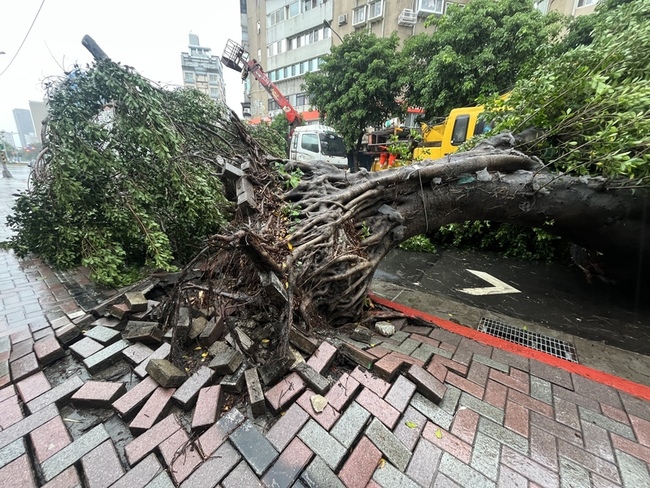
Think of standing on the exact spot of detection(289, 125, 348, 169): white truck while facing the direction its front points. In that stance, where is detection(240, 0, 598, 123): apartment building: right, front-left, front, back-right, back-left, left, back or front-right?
back-left

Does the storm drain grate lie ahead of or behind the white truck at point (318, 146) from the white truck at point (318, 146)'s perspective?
ahead

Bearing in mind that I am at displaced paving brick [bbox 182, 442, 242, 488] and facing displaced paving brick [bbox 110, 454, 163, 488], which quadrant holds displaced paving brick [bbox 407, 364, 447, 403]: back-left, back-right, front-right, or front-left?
back-right

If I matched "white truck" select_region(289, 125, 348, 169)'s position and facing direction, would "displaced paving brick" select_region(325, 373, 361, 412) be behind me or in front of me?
in front

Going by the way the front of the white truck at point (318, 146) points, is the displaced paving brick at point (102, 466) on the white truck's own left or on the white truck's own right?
on the white truck's own right

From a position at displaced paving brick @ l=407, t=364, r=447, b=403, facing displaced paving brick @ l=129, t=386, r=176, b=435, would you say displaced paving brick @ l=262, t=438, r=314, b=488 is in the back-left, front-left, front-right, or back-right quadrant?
front-left

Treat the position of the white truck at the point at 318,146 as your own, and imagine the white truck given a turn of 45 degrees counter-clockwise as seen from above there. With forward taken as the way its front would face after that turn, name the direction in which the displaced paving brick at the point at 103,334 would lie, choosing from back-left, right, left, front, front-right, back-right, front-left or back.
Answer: right

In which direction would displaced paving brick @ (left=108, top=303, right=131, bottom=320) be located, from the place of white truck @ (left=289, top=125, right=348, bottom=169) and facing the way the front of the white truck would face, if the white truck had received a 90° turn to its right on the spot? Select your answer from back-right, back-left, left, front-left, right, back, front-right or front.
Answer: front-left

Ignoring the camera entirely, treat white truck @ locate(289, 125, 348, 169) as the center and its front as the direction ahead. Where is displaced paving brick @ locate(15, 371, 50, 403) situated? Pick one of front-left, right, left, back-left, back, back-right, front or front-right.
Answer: front-right

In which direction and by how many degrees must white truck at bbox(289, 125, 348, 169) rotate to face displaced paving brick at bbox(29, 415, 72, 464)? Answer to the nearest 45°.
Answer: approximately 45° to its right

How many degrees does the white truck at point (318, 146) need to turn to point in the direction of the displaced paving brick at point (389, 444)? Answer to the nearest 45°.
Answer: approximately 45° to its right

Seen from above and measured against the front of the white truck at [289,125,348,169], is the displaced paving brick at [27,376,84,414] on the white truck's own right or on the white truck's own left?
on the white truck's own right

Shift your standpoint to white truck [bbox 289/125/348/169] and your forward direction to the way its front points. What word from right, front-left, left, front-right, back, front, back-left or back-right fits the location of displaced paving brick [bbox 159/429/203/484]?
front-right
